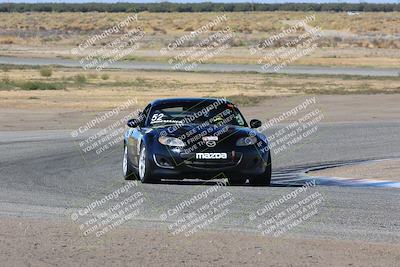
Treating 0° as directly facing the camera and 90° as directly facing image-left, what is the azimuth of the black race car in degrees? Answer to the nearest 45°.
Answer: approximately 0°
